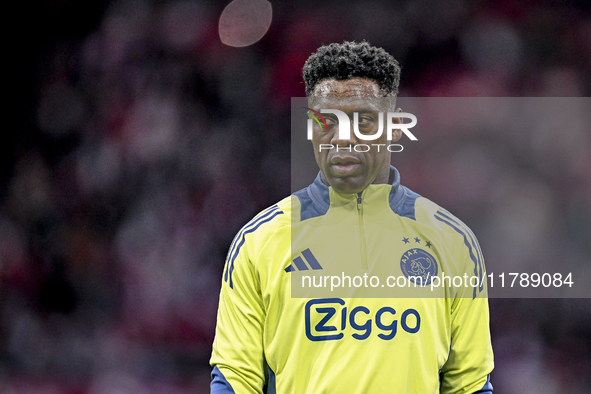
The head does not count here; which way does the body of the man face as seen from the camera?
toward the camera

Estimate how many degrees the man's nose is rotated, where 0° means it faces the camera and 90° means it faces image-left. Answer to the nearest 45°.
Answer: approximately 0°
